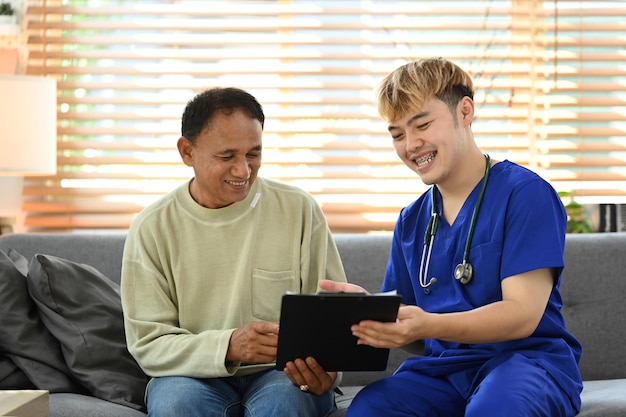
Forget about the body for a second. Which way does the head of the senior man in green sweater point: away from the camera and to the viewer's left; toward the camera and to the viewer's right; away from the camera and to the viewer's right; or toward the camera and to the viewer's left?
toward the camera and to the viewer's right

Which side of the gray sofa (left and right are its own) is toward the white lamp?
right

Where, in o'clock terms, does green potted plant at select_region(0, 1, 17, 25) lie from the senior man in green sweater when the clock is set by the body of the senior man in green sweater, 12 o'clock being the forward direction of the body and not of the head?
The green potted plant is roughly at 5 o'clock from the senior man in green sweater.

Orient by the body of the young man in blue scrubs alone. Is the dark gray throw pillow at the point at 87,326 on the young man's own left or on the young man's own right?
on the young man's own right

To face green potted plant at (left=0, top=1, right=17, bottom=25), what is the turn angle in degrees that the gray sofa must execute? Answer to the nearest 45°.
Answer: approximately 135° to its right

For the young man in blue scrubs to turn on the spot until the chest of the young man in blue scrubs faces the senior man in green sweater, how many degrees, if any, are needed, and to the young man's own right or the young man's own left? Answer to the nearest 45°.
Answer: approximately 45° to the young man's own right

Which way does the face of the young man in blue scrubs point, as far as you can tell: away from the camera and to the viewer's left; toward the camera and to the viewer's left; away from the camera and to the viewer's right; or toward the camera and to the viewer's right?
toward the camera and to the viewer's left

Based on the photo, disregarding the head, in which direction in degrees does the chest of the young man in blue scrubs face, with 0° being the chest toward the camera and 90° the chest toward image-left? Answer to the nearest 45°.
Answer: approximately 45°

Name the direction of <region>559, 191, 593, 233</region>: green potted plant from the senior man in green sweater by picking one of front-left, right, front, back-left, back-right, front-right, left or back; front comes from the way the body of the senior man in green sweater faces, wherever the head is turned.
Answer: back-left

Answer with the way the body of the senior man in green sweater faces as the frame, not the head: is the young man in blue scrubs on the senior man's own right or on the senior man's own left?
on the senior man's own left

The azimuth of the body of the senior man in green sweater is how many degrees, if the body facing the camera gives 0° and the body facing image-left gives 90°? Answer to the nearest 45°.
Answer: approximately 0°

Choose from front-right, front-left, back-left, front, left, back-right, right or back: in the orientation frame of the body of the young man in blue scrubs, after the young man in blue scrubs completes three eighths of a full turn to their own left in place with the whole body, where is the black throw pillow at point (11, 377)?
back

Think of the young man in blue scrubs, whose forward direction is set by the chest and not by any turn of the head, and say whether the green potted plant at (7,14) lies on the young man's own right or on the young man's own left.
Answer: on the young man's own right

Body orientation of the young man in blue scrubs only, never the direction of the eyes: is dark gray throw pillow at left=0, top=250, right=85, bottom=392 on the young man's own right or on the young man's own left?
on the young man's own right
